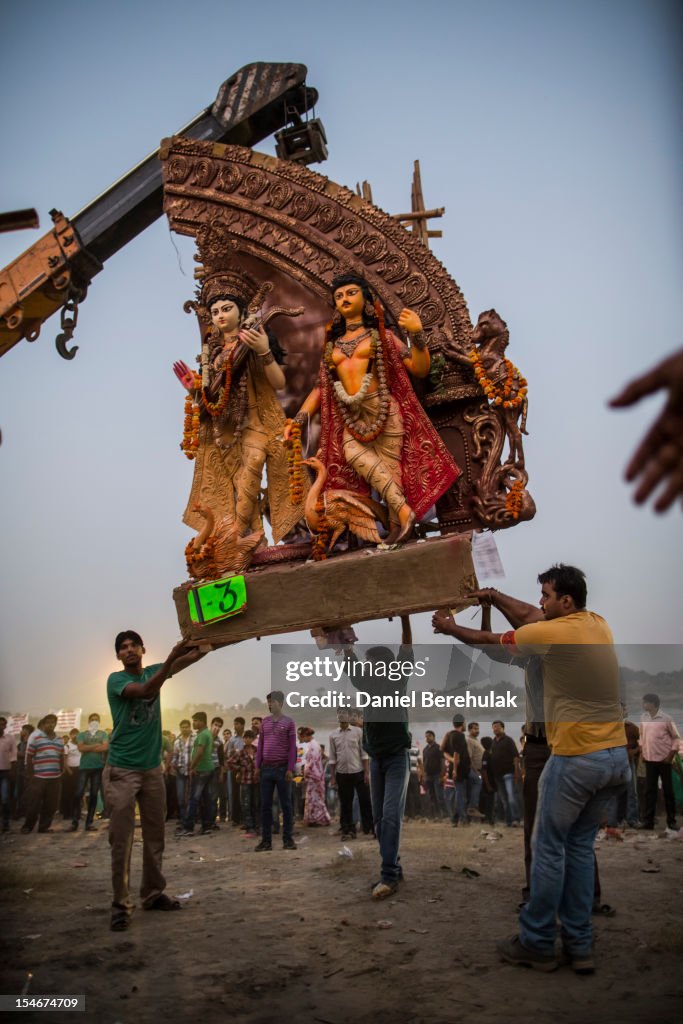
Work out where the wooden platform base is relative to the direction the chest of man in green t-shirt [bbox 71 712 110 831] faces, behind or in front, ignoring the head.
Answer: in front

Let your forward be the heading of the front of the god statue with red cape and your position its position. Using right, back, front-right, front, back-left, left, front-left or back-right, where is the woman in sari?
back-right

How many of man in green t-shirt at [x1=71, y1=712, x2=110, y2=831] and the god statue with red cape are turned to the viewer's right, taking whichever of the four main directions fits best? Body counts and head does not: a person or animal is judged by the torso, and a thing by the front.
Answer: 0

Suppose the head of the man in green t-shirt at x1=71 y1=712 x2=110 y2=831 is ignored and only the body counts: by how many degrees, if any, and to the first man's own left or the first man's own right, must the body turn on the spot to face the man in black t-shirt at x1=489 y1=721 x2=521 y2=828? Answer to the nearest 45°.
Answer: approximately 45° to the first man's own left

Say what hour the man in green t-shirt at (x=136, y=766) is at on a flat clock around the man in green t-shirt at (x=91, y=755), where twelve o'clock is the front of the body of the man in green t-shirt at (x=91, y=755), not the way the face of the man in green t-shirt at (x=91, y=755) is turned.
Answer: the man in green t-shirt at (x=136, y=766) is roughly at 12 o'clock from the man in green t-shirt at (x=91, y=755).

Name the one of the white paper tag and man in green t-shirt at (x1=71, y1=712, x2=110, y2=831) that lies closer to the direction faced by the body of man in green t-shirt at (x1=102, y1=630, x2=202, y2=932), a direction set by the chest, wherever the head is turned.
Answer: the white paper tag

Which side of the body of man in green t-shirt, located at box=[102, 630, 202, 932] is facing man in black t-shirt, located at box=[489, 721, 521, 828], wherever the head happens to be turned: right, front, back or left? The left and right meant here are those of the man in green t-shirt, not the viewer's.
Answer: left

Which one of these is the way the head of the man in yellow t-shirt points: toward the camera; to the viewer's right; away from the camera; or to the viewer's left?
to the viewer's left

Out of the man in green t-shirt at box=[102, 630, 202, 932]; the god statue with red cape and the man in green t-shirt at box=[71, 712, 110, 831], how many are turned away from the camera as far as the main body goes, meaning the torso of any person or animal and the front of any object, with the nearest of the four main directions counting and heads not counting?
0

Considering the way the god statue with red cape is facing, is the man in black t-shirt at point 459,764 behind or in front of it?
behind

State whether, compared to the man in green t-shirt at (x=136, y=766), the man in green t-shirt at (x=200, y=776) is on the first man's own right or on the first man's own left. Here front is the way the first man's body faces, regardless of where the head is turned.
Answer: on the first man's own left

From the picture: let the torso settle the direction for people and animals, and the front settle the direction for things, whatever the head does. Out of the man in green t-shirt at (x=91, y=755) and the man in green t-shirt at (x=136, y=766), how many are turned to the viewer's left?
0

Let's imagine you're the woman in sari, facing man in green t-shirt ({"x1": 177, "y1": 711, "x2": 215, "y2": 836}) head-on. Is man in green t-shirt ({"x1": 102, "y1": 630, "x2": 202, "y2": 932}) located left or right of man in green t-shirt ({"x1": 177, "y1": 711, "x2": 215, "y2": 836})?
left

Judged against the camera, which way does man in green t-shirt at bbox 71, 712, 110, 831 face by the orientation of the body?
toward the camera
